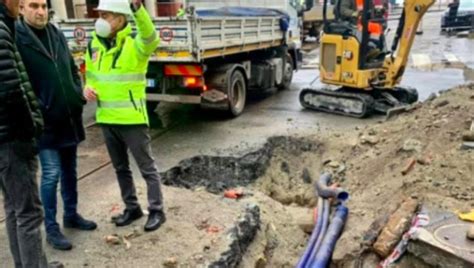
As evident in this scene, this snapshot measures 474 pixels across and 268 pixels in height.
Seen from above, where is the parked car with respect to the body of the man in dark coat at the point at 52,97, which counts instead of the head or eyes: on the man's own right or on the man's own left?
on the man's own left

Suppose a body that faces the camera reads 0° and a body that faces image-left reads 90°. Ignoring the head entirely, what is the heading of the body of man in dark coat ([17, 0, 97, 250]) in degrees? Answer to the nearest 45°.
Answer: approximately 315°

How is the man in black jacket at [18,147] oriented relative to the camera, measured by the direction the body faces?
to the viewer's right

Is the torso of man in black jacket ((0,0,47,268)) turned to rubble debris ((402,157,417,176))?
yes

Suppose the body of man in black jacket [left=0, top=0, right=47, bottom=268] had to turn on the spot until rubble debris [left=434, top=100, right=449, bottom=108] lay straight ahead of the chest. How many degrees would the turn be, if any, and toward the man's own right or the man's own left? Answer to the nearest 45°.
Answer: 0° — they already face it

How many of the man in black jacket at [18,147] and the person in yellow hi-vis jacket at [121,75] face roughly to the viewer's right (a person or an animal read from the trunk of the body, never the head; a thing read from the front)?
1

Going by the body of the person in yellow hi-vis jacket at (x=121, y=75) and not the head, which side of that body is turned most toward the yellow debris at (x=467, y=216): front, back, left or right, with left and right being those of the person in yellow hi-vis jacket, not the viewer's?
left

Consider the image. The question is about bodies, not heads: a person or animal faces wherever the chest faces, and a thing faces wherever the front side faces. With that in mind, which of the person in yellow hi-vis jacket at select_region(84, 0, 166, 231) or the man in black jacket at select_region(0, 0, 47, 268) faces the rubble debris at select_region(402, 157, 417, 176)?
the man in black jacket
